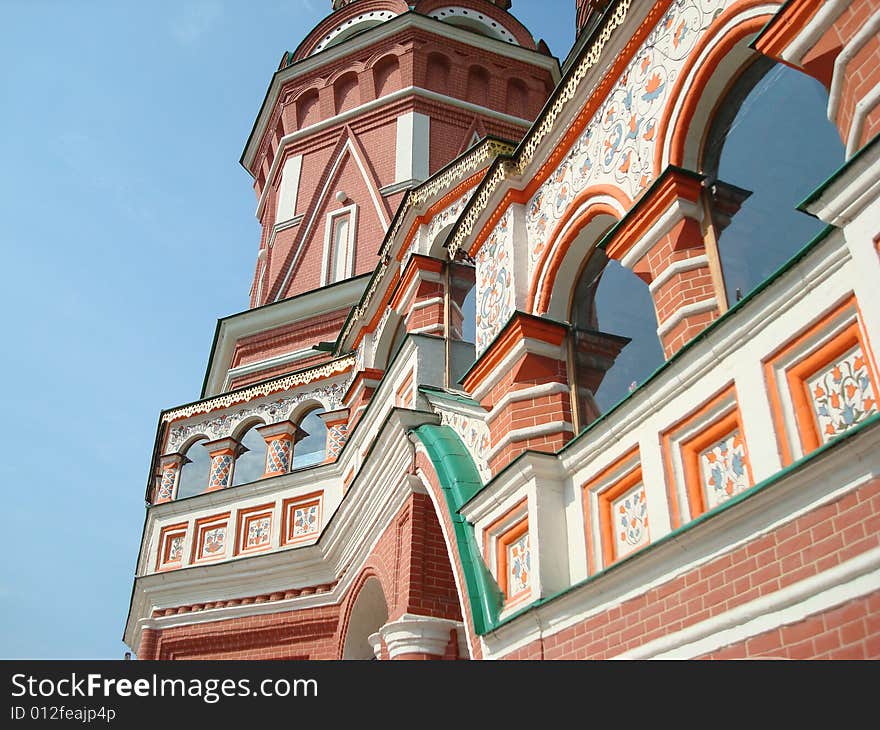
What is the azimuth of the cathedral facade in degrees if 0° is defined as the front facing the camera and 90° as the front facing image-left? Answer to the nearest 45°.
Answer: approximately 45°
